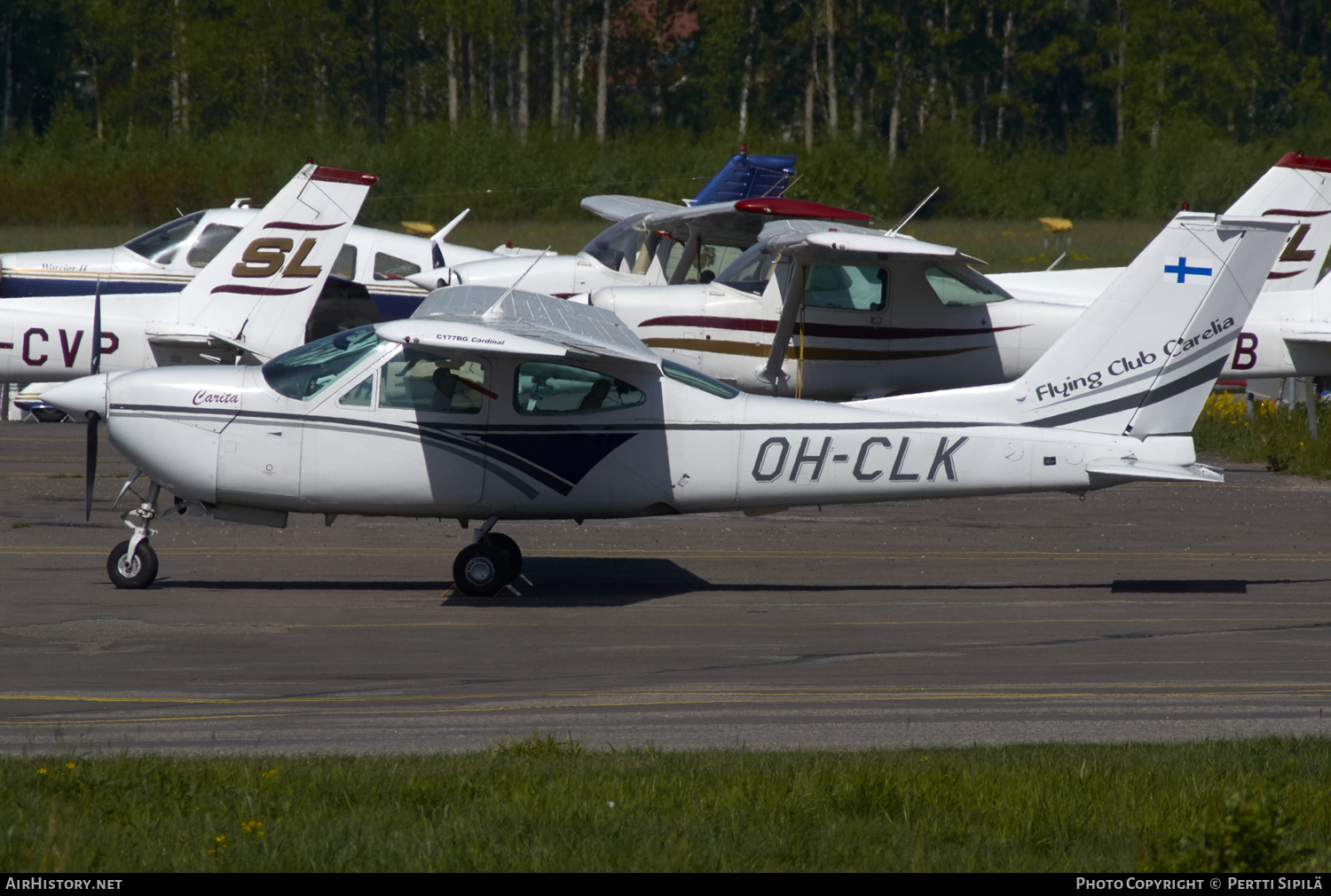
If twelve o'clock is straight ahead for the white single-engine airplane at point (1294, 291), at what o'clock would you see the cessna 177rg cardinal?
The cessna 177rg cardinal is roughly at 10 o'clock from the white single-engine airplane.

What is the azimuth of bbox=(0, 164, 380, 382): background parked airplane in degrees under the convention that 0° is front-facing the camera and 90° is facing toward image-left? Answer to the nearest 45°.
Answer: approximately 90°

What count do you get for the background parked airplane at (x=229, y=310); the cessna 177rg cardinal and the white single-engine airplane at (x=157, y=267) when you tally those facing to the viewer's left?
3

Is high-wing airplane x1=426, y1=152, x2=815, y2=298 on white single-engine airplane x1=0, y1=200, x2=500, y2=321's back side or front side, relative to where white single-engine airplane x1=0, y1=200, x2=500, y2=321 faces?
on the back side

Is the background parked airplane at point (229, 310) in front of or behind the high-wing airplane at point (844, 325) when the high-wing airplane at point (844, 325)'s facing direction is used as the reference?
in front

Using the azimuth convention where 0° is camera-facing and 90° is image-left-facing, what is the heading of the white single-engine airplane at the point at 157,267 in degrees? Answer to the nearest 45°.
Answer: approximately 90°

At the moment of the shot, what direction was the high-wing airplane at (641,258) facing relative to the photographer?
facing the viewer and to the left of the viewer

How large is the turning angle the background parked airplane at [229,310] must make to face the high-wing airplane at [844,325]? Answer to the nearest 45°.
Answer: approximately 180°

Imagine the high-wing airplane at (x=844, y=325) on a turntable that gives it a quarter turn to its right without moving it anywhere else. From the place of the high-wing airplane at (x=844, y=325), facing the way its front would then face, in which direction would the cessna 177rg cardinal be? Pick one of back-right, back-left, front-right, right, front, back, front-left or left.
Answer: back

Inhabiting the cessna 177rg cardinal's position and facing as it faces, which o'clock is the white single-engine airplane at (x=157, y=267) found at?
The white single-engine airplane is roughly at 2 o'clock from the cessna 177rg cardinal.

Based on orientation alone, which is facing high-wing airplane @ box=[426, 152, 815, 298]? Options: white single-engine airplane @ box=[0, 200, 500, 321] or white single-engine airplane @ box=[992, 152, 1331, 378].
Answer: white single-engine airplane @ box=[992, 152, 1331, 378]

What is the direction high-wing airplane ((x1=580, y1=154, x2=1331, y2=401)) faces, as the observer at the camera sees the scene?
facing to the left of the viewer

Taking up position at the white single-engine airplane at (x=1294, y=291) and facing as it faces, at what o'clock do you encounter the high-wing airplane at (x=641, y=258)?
The high-wing airplane is roughly at 12 o'clock from the white single-engine airplane.
